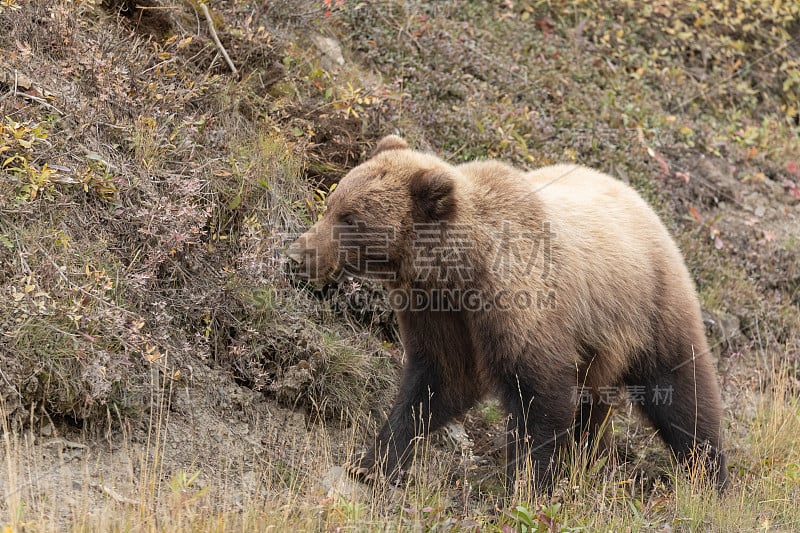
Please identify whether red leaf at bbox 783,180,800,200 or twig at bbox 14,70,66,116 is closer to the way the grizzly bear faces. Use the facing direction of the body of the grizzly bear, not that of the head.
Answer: the twig

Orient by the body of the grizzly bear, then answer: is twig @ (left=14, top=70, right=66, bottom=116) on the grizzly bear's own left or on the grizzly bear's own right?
on the grizzly bear's own right

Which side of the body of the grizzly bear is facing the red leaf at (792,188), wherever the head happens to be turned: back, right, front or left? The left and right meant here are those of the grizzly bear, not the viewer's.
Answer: back

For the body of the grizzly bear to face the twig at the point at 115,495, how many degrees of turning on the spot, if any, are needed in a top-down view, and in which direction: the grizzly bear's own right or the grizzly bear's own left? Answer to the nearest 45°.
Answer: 0° — it already faces it

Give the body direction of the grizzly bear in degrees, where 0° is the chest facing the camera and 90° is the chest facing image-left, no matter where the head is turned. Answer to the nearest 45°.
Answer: approximately 45°

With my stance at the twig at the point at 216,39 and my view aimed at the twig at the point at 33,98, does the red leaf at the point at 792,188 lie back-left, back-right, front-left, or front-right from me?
back-left

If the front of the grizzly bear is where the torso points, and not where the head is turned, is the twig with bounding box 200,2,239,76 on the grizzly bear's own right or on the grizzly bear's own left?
on the grizzly bear's own right
